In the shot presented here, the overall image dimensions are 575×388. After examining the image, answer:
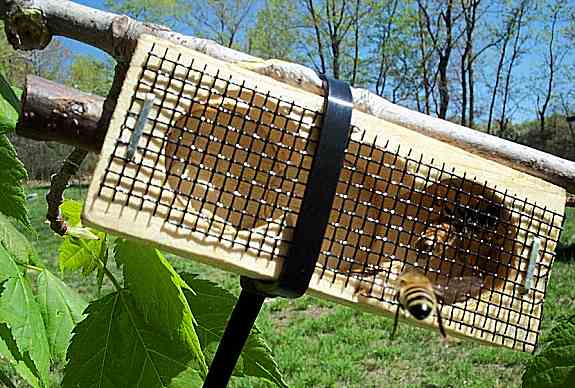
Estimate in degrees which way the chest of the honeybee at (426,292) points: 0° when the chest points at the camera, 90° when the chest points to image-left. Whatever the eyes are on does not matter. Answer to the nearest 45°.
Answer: approximately 180°

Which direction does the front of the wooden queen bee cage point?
toward the camera
